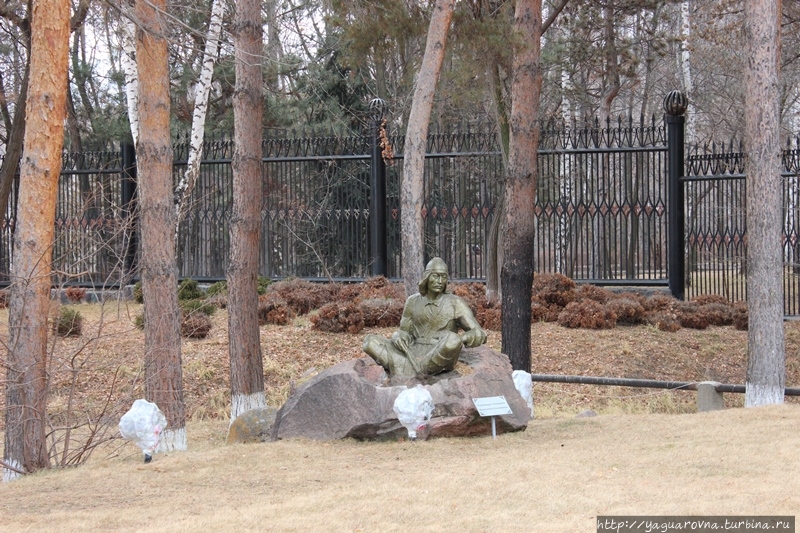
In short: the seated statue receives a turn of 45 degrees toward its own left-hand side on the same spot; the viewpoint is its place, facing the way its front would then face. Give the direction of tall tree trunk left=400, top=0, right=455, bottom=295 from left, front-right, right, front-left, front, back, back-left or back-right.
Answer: back-left

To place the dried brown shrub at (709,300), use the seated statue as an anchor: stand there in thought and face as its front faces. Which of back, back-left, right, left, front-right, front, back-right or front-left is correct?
back-left

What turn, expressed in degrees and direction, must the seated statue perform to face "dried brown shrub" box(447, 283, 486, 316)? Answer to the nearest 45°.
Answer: approximately 180°

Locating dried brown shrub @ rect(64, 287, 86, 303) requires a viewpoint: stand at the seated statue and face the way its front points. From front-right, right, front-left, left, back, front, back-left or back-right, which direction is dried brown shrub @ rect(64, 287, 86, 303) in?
back-right

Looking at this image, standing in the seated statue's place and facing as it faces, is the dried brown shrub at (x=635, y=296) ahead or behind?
behind

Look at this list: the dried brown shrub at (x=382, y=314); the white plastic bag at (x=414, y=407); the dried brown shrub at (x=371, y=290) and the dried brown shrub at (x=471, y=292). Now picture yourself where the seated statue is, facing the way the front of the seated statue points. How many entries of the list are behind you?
3

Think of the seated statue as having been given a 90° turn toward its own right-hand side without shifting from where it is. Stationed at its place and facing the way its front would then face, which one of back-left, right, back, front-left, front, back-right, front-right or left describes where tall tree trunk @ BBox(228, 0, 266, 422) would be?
front-right

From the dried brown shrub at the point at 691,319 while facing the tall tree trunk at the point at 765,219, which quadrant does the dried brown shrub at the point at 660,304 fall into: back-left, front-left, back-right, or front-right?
back-right

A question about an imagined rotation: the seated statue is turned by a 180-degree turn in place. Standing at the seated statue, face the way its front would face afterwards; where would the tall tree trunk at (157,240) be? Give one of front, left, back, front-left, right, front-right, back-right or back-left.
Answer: left

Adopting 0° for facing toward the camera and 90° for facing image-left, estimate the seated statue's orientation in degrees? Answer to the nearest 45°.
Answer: approximately 0°

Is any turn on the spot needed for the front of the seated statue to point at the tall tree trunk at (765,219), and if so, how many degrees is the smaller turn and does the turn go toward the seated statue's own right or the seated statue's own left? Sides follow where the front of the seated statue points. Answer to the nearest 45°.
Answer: approximately 90° to the seated statue's own left

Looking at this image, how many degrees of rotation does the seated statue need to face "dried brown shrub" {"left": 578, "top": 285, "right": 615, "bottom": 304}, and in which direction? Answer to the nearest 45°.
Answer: approximately 135° to its left

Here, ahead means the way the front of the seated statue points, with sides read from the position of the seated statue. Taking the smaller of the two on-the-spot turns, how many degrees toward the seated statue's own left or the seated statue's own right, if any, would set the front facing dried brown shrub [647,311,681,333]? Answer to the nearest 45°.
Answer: approximately 135° to the seated statue's own left

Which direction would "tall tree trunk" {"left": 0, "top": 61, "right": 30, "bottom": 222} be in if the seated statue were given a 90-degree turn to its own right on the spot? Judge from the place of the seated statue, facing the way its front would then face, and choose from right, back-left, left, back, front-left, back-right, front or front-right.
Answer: front-right

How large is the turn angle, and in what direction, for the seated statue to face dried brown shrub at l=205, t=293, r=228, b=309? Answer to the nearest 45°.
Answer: approximately 135° to its right

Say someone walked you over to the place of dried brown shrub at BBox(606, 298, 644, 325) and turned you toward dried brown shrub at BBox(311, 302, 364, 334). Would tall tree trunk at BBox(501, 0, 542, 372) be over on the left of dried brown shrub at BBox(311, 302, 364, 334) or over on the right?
left
